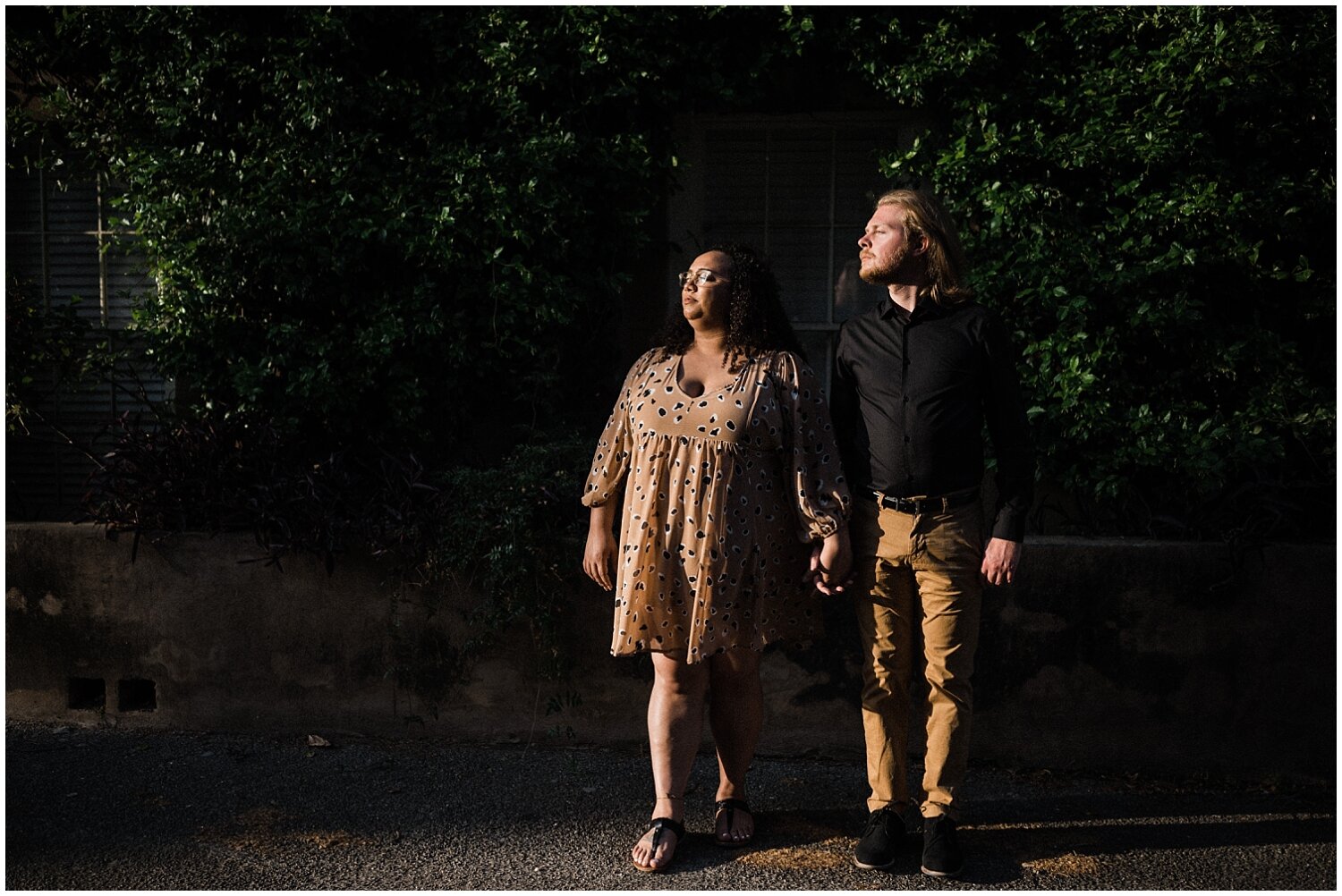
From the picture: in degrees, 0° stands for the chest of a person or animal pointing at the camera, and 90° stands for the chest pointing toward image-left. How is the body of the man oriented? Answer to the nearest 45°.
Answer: approximately 0°

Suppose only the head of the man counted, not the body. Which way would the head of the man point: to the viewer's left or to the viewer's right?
to the viewer's left

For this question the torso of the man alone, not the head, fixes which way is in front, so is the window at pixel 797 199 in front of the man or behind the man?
behind
